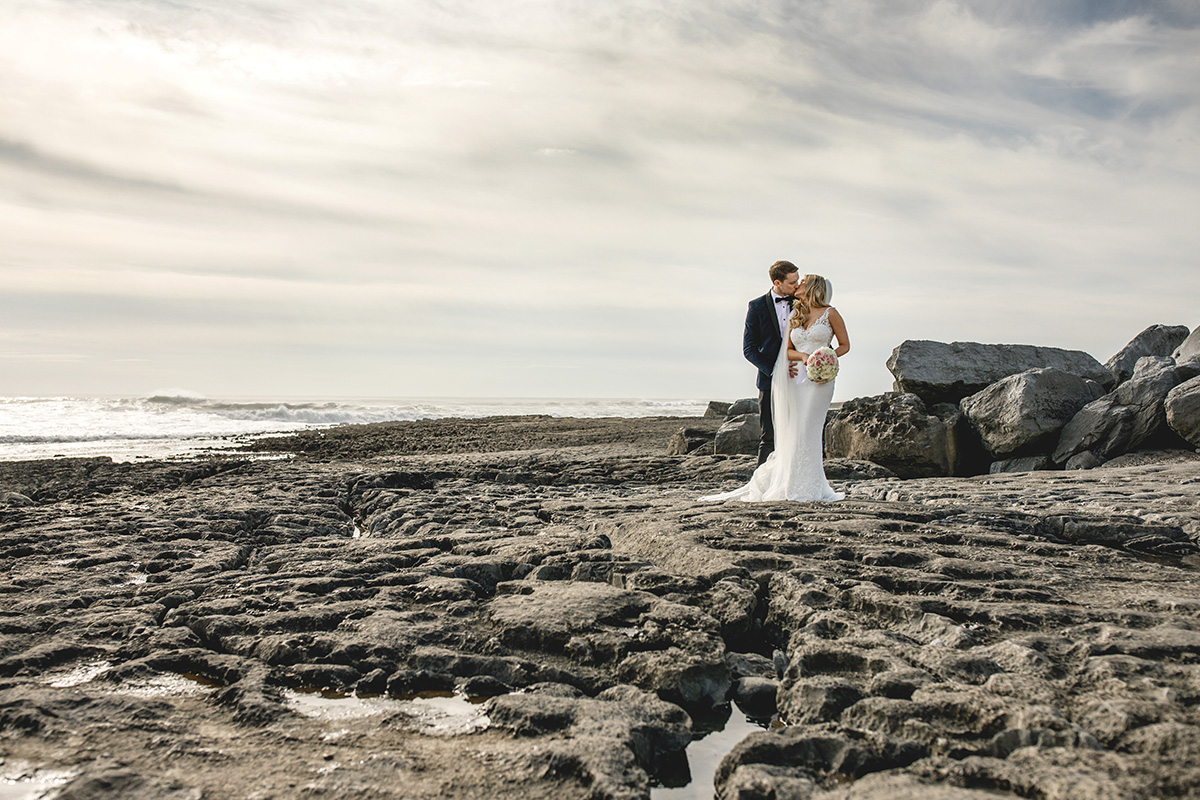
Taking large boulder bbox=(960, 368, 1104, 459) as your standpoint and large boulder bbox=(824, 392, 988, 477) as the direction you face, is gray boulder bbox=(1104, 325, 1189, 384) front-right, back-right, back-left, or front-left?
back-right

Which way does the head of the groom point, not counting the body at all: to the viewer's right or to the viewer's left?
to the viewer's right

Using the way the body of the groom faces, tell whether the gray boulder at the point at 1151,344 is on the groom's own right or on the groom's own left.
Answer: on the groom's own left

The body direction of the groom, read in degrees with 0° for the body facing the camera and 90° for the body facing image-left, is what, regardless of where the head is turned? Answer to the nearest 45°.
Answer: approximately 315°

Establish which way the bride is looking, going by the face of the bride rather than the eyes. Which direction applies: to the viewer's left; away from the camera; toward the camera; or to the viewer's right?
to the viewer's left

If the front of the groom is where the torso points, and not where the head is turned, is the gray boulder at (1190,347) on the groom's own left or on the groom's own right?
on the groom's own left

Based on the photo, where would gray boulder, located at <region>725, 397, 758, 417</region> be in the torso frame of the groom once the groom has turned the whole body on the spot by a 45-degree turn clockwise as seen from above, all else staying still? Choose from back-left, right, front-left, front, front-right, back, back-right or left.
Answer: back
